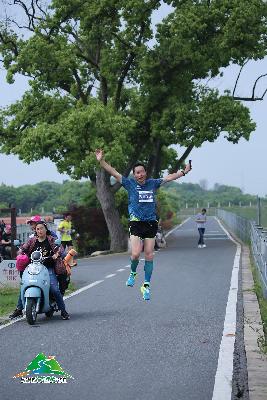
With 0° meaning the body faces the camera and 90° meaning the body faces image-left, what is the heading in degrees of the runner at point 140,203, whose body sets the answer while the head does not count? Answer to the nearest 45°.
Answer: approximately 0°

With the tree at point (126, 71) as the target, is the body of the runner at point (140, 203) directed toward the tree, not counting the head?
no

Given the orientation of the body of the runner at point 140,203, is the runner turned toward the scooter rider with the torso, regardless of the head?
no
